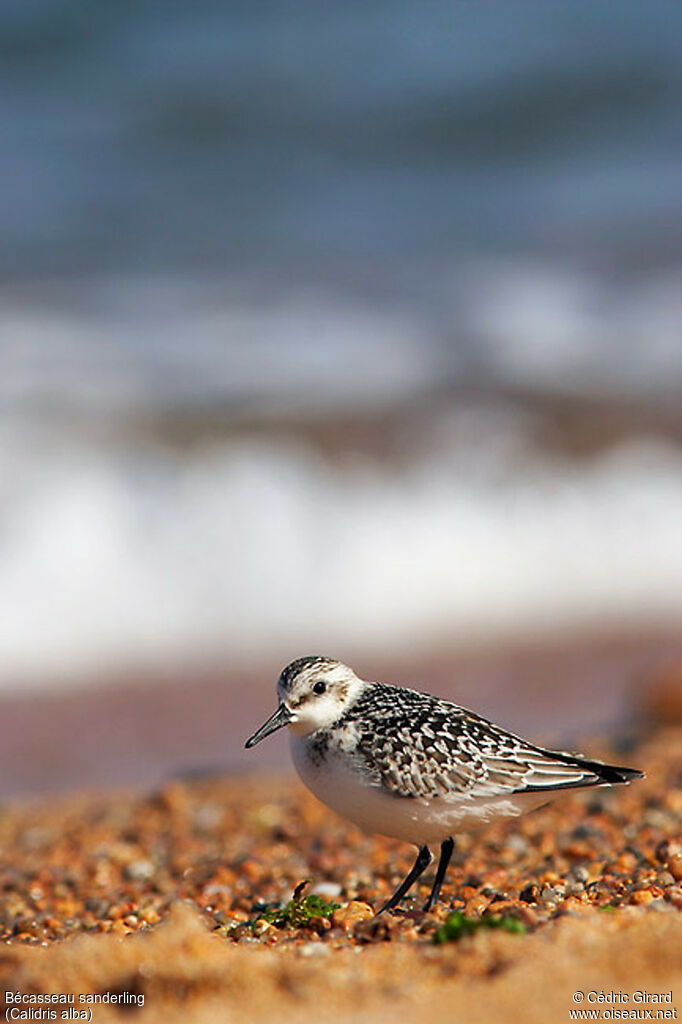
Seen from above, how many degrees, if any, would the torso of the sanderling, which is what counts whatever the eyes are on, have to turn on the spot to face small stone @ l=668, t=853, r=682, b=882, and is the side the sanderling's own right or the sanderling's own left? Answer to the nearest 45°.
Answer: approximately 135° to the sanderling's own right

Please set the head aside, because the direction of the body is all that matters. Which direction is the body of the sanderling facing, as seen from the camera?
to the viewer's left

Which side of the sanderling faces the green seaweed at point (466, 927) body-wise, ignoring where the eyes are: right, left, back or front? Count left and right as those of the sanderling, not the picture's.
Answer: left

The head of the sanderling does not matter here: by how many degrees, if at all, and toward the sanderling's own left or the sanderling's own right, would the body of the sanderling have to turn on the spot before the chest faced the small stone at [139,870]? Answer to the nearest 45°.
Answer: approximately 45° to the sanderling's own right
